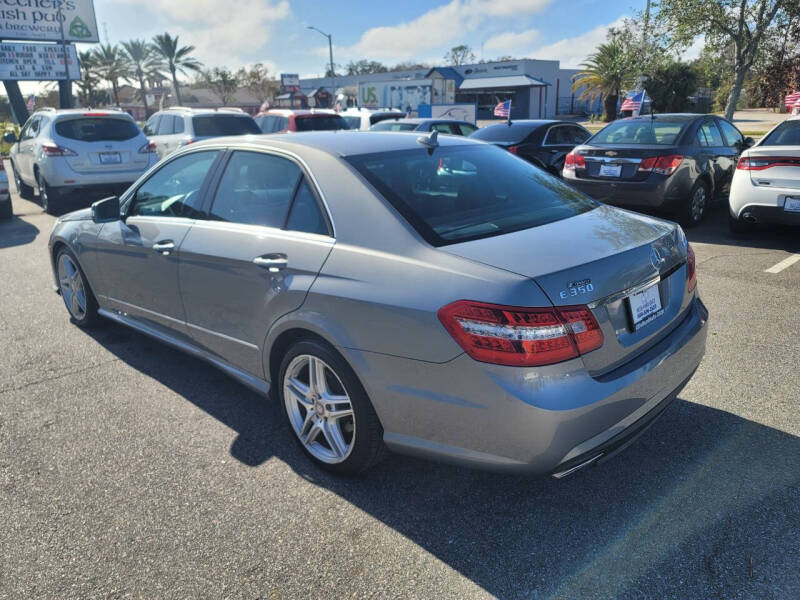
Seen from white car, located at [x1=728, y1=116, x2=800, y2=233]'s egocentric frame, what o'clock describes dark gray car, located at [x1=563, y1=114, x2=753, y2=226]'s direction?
The dark gray car is roughly at 10 o'clock from the white car.

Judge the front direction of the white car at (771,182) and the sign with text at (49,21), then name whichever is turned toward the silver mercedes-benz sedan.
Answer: the sign with text

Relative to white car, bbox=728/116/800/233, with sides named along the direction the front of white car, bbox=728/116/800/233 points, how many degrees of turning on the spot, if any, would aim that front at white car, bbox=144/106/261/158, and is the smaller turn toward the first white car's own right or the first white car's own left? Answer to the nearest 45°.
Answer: approximately 90° to the first white car's own left

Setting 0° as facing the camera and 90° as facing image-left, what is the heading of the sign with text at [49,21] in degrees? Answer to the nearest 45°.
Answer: approximately 0°

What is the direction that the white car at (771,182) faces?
away from the camera

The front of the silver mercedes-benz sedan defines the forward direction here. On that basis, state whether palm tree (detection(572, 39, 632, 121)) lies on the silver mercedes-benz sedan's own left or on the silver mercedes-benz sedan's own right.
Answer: on the silver mercedes-benz sedan's own right

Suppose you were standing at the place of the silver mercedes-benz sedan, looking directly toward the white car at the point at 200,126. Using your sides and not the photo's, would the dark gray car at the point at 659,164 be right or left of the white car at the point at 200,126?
right

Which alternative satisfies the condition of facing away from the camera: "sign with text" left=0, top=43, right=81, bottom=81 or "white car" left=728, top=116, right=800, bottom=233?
the white car

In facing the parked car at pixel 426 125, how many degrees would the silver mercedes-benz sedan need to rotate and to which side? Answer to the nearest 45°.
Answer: approximately 45° to its right

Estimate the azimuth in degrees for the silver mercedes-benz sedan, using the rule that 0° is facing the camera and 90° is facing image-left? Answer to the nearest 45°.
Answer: approximately 135°

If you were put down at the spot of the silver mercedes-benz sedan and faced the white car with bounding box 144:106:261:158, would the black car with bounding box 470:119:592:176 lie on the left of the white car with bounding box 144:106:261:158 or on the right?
right

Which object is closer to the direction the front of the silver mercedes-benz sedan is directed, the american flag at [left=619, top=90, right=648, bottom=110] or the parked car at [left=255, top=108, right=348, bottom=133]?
the parked car

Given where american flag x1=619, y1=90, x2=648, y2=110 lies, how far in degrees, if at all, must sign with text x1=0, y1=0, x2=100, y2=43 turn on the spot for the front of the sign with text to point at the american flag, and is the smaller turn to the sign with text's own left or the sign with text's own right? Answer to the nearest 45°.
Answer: approximately 45° to the sign with text's own left
